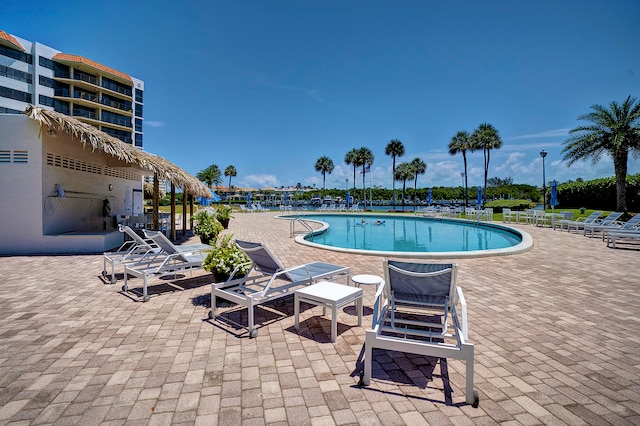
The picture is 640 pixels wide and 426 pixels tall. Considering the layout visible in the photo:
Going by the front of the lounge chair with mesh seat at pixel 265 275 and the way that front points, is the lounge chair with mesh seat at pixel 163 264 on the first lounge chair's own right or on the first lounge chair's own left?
on the first lounge chair's own left

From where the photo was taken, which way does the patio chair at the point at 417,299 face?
away from the camera

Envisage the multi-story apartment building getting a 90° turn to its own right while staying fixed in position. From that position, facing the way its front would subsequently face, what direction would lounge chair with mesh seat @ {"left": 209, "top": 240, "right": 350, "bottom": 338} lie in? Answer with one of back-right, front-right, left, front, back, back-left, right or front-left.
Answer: front-left

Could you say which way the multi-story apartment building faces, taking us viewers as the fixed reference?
facing the viewer and to the right of the viewer

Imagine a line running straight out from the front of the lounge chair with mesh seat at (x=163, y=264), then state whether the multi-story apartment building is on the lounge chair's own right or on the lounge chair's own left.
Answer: on the lounge chair's own left

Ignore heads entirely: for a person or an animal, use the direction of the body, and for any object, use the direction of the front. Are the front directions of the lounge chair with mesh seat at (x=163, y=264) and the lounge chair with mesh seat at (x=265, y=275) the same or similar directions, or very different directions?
same or similar directions

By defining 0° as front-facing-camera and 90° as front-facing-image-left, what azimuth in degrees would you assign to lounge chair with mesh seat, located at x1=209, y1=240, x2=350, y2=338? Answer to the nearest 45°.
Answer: approximately 225°

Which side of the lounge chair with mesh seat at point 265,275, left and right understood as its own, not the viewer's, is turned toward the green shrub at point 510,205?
front

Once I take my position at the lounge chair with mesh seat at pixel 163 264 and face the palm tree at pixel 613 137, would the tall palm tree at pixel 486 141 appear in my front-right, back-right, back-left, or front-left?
front-left

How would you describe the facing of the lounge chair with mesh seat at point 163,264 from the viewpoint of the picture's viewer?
facing away from the viewer and to the right of the viewer
